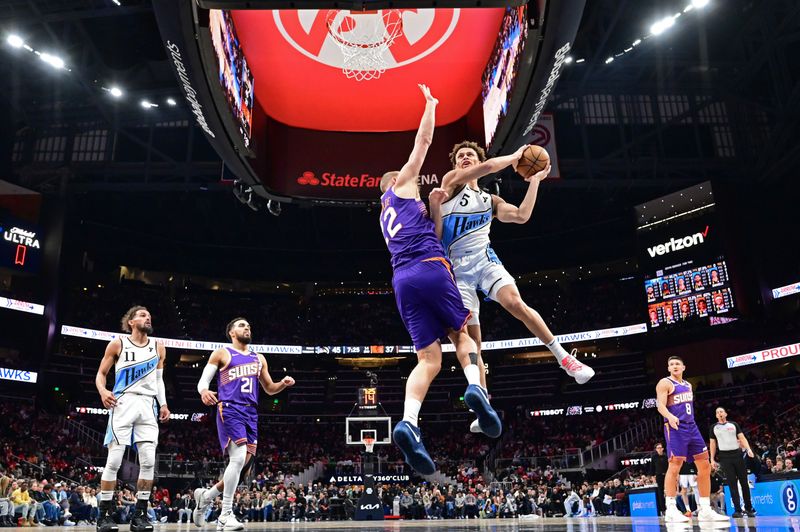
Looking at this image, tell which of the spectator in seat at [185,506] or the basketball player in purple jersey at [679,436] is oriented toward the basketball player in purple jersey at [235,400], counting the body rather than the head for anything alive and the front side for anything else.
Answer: the spectator in seat

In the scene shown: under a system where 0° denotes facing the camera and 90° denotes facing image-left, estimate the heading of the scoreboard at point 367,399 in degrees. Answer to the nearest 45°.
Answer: approximately 0°

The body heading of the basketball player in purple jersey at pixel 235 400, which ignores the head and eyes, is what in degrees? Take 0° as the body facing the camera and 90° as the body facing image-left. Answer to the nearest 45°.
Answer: approximately 315°

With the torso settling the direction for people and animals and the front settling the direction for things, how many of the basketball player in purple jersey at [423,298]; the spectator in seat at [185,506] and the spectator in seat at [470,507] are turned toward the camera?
2

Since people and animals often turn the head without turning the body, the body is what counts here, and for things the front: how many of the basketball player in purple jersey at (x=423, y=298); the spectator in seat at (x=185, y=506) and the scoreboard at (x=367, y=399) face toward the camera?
2

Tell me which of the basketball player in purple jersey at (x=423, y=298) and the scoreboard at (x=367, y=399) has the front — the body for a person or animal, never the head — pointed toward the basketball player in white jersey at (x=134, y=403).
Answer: the scoreboard

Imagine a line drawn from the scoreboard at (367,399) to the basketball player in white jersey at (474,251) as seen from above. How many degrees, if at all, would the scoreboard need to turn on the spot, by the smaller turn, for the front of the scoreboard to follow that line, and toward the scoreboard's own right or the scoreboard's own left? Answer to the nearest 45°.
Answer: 0° — it already faces them
